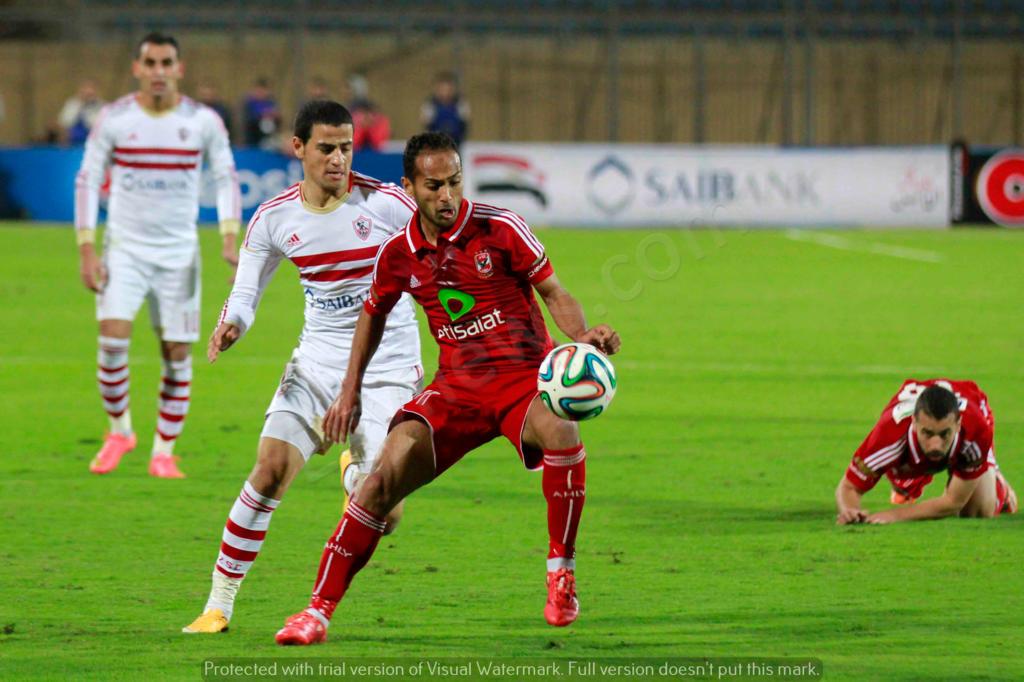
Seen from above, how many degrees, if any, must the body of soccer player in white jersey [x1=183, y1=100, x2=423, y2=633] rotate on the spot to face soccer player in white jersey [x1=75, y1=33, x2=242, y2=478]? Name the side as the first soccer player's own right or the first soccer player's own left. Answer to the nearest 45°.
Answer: approximately 180°

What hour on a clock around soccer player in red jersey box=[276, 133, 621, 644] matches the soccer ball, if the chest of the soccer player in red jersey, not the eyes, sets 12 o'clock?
The soccer ball is roughly at 10 o'clock from the soccer player in red jersey.

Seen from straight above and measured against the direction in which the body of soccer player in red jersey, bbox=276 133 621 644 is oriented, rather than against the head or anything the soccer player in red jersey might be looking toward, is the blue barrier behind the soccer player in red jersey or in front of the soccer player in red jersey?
behind

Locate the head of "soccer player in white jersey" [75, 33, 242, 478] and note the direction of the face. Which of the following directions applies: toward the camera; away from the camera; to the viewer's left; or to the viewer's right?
toward the camera

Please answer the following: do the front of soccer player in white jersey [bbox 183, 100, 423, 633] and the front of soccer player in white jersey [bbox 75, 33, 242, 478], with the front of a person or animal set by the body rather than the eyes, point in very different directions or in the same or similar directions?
same or similar directions

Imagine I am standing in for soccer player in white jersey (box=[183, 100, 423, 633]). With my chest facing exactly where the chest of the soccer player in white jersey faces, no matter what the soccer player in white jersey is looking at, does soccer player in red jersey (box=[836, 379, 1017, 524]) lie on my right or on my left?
on my left

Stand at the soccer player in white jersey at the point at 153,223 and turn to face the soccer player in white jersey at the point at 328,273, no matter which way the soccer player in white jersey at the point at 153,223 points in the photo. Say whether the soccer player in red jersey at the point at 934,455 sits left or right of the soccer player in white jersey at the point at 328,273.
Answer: left

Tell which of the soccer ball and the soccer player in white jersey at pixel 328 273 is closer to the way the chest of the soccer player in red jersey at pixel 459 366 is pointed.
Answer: the soccer ball

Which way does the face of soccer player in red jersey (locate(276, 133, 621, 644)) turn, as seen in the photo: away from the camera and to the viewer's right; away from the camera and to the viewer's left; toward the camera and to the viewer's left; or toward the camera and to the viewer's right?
toward the camera and to the viewer's right

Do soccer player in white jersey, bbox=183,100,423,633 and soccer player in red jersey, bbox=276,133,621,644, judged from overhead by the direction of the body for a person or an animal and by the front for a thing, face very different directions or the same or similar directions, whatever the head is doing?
same or similar directions

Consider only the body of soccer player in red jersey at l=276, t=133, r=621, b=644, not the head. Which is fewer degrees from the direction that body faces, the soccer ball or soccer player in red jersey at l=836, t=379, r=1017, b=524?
the soccer ball

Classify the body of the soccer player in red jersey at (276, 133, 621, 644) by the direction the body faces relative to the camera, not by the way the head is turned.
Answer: toward the camera

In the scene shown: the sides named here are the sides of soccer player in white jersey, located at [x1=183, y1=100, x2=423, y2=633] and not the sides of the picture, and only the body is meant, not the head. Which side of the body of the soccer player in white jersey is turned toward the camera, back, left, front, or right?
front

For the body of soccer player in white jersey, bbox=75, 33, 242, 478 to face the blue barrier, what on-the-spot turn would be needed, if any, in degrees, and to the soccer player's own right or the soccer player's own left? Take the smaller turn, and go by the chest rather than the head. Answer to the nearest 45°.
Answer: approximately 180°

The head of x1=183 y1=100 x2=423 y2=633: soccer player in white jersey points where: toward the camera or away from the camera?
toward the camera

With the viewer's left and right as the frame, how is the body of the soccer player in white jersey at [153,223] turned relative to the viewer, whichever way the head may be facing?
facing the viewer

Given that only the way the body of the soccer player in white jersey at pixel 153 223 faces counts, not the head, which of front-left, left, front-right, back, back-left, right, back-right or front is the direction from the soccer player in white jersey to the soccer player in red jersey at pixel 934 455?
front-left
